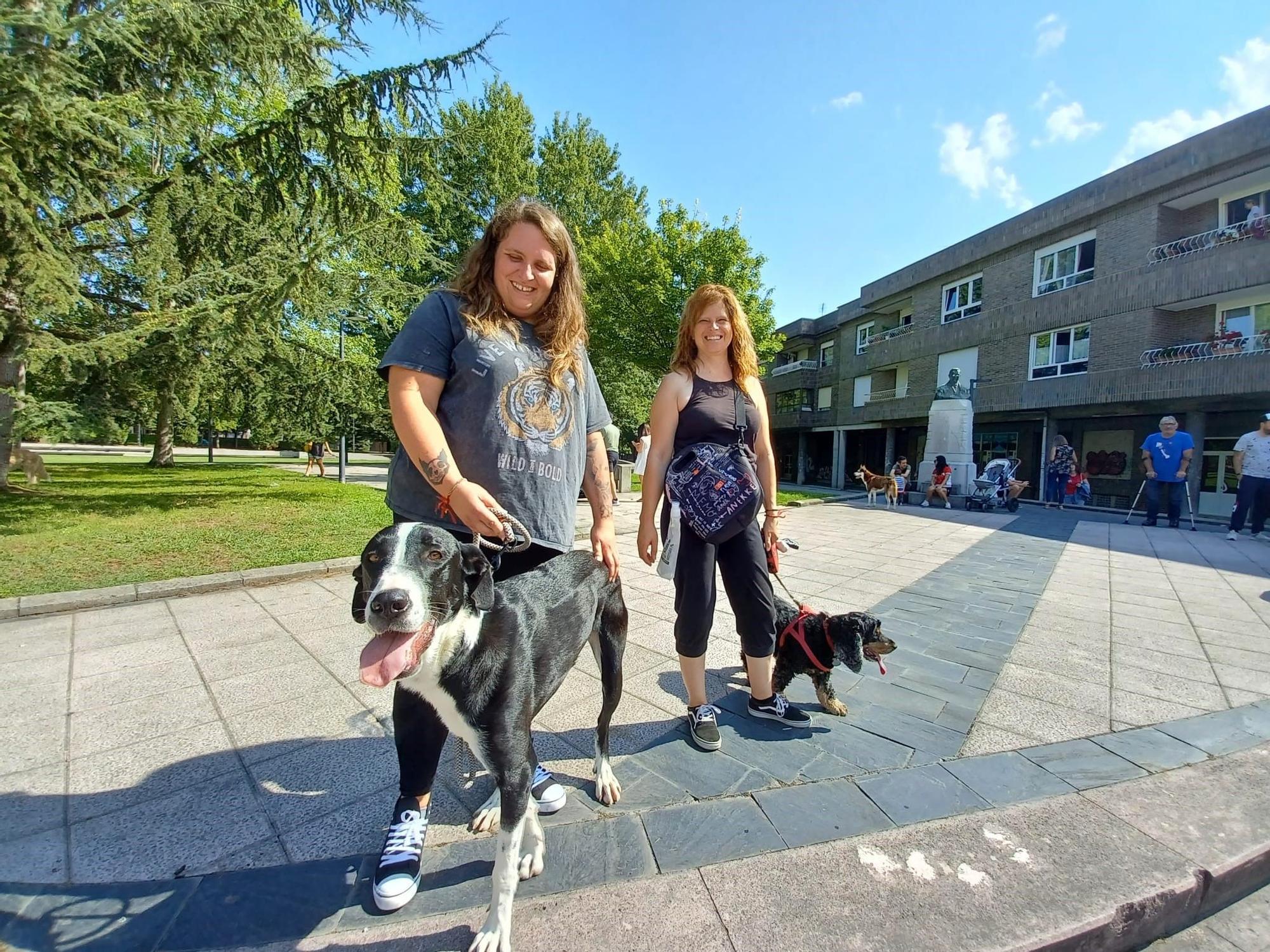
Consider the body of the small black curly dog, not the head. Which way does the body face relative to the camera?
to the viewer's right

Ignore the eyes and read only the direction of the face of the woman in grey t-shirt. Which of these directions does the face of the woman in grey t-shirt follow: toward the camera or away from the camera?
toward the camera

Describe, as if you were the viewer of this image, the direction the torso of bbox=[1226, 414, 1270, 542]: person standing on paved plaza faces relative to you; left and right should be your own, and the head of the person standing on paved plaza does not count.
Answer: facing the viewer

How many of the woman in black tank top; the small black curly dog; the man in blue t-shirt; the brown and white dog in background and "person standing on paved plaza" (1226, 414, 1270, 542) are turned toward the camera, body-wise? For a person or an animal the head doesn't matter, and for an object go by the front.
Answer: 3

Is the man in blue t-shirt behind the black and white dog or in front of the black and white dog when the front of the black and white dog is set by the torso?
behind

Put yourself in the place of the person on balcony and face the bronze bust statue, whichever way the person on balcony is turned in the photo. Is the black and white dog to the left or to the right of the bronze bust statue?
left

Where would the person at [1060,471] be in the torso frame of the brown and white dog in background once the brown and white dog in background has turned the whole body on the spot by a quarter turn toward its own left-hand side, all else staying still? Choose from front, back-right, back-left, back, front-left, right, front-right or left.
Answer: back-left

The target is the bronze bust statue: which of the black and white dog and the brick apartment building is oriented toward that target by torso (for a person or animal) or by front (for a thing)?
the brick apartment building

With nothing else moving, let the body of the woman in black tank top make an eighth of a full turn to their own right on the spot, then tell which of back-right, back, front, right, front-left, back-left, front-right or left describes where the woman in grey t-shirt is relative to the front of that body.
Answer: front

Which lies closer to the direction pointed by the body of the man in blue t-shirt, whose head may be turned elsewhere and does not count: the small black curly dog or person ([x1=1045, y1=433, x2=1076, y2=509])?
the small black curly dog

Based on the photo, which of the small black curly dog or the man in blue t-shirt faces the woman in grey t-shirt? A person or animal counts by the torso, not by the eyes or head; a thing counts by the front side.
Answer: the man in blue t-shirt

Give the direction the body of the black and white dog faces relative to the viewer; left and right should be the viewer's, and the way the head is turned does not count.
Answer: facing the viewer and to the left of the viewer

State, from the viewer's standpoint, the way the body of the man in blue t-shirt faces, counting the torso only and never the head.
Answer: toward the camera

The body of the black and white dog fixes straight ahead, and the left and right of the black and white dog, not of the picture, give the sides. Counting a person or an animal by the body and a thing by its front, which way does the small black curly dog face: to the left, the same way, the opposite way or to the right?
to the left

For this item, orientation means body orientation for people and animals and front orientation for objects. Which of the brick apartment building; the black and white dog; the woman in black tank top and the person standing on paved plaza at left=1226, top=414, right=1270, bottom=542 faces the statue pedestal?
the brick apartment building
